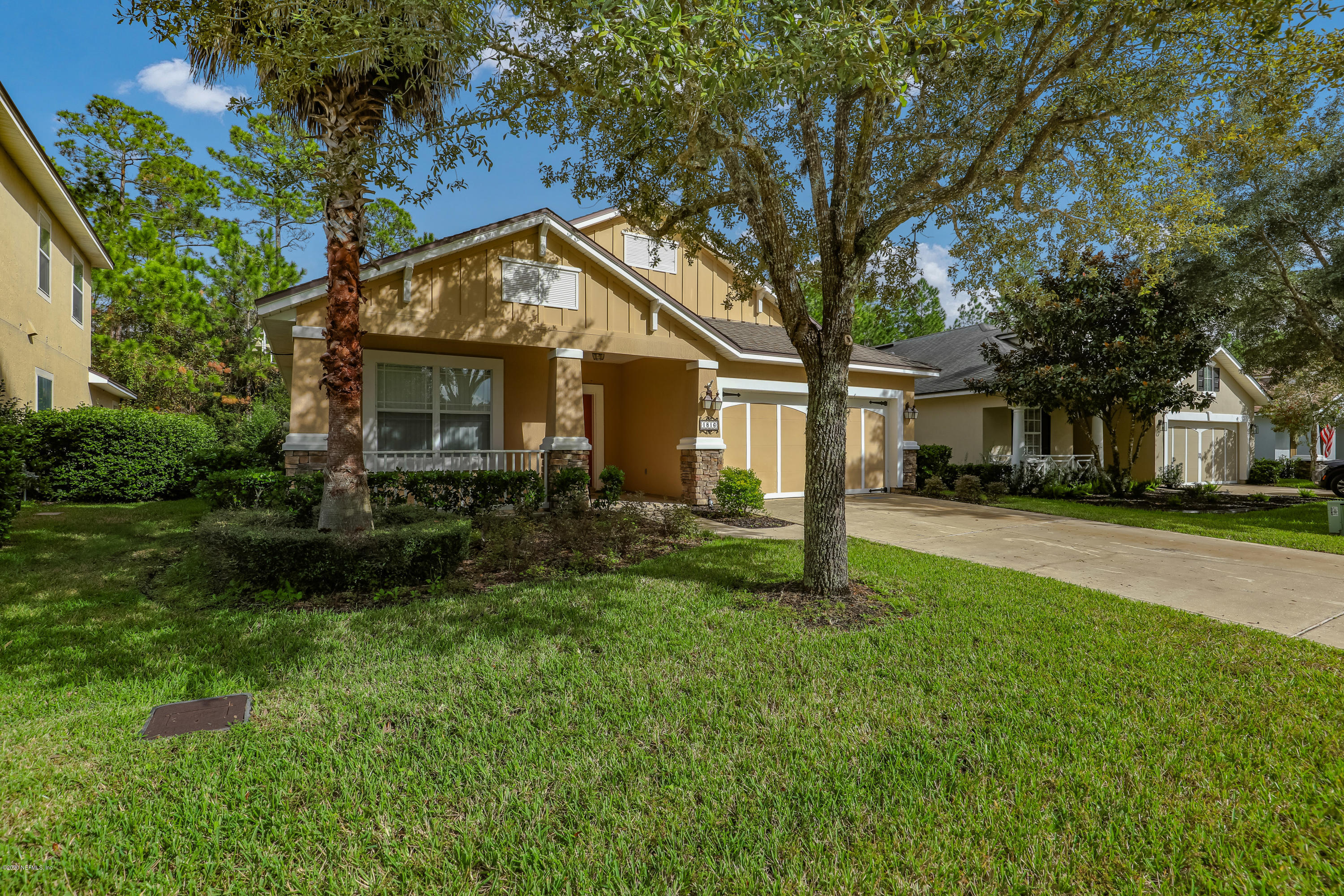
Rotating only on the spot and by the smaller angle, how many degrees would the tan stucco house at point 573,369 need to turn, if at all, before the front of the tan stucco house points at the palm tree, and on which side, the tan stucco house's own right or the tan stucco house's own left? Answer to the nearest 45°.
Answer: approximately 45° to the tan stucco house's own right

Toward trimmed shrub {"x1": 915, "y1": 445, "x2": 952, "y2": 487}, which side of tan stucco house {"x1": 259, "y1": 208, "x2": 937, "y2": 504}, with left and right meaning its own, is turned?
left

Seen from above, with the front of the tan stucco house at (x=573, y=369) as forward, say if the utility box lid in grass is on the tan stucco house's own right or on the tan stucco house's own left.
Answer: on the tan stucco house's own right

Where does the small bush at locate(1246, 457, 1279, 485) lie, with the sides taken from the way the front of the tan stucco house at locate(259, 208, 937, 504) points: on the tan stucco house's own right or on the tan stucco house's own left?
on the tan stucco house's own left

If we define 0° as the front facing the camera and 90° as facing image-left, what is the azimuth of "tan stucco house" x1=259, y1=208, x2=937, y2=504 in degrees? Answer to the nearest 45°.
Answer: approximately 315°

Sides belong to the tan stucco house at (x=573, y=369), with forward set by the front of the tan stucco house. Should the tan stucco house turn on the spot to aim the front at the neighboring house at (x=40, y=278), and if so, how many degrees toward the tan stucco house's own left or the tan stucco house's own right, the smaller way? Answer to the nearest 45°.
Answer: approximately 135° to the tan stucco house's own right

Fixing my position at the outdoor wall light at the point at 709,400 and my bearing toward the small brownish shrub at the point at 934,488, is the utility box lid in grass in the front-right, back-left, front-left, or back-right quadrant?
back-right

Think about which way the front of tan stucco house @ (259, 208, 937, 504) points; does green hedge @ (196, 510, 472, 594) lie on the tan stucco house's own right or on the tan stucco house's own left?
on the tan stucco house's own right

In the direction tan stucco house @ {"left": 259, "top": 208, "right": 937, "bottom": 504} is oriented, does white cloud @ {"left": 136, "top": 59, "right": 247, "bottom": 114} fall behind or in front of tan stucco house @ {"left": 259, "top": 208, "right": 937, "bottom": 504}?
behind
